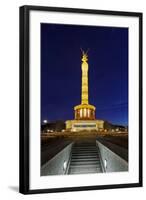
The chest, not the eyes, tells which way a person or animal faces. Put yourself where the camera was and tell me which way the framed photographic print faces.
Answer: facing the viewer and to the right of the viewer
